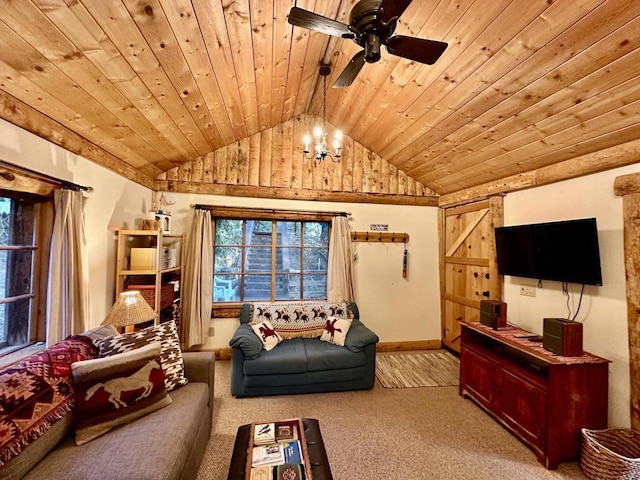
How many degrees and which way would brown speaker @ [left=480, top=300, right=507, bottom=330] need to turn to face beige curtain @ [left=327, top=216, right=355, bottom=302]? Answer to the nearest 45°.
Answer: approximately 45° to its right

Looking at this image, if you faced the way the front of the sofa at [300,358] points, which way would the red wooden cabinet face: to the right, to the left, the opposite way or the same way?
to the right

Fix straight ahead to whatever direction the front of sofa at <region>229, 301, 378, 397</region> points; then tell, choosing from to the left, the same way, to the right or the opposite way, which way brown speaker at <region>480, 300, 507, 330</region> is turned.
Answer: to the right

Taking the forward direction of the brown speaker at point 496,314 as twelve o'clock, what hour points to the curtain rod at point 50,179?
The curtain rod is roughly at 12 o'clock from the brown speaker.

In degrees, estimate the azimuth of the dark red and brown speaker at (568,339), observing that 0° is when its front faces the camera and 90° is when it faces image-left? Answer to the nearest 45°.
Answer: approximately 45°

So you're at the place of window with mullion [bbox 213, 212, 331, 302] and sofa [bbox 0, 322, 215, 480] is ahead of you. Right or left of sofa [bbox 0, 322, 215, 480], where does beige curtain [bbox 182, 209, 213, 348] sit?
right

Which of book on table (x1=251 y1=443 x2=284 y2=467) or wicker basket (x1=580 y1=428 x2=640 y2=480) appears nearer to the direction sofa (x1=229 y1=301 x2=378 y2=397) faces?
the book on table

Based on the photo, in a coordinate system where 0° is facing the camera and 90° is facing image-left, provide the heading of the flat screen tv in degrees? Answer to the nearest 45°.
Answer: approximately 45°

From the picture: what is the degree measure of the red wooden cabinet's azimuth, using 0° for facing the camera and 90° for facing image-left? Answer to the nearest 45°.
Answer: approximately 45°
